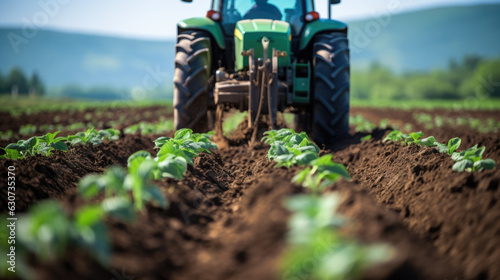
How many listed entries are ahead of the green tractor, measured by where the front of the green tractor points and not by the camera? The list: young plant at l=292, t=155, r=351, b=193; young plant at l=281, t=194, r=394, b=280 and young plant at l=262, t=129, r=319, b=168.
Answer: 3

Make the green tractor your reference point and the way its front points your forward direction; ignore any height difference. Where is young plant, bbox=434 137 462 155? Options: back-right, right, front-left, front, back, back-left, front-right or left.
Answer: front-left

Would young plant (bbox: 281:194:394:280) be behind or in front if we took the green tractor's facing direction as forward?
in front

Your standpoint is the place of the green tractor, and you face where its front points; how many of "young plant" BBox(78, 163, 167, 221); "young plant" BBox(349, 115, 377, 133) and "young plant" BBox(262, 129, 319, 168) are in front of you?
2

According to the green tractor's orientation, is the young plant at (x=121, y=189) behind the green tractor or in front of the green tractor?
in front
